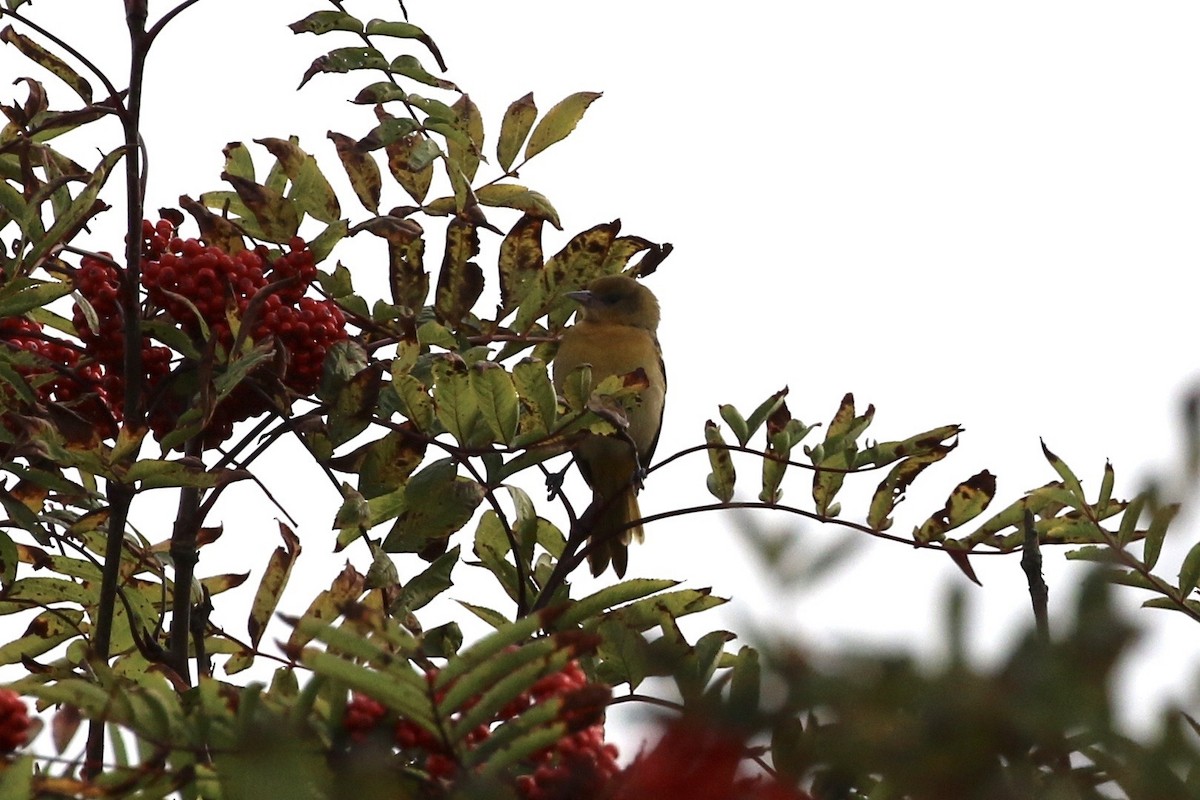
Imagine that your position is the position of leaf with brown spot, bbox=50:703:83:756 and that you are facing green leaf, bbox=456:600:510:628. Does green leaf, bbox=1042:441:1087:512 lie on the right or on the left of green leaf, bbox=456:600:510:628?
right

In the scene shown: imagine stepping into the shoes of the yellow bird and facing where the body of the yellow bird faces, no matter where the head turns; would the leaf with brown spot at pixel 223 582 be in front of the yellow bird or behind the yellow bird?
in front

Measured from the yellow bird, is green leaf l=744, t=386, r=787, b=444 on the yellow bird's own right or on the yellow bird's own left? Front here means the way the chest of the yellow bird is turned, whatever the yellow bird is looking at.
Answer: on the yellow bird's own left

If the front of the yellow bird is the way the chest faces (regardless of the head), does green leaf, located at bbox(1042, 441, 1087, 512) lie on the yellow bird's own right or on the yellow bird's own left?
on the yellow bird's own left

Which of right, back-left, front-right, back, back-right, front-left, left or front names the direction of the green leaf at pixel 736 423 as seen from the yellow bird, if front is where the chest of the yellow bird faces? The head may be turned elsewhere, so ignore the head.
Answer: front-left

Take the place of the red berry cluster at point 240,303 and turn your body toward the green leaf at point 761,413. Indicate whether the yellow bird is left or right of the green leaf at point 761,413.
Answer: left

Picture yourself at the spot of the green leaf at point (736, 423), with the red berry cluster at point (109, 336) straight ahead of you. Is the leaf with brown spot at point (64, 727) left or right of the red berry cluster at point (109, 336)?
left

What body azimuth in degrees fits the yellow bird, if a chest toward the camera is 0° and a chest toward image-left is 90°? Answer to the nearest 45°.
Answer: approximately 45°
